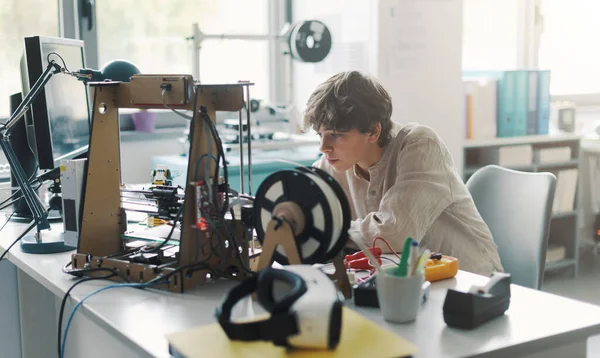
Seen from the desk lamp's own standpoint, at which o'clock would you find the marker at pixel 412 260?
The marker is roughly at 2 o'clock from the desk lamp.

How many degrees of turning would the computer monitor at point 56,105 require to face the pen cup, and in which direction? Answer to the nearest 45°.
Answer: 0° — it already faces it

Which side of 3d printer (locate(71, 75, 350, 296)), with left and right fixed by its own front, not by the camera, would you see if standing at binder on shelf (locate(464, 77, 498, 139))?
back

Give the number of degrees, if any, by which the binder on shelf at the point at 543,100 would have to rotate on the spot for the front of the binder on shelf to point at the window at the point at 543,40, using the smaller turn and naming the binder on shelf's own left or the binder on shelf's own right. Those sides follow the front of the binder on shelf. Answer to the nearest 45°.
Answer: approximately 180°

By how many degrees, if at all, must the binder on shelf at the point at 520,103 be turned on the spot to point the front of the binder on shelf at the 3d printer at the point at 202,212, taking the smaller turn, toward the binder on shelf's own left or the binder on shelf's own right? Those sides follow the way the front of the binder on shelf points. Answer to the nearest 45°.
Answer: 0° — it already faces it

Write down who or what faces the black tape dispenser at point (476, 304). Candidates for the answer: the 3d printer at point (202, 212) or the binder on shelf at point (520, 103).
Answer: the binder on shelf

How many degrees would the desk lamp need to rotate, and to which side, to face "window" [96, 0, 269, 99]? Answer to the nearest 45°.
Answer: approximately 90° to its left

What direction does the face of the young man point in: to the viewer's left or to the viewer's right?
to the viewer's left

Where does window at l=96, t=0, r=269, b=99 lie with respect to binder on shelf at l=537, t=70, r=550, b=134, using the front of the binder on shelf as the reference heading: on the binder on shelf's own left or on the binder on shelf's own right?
on the binder on shelf's own right

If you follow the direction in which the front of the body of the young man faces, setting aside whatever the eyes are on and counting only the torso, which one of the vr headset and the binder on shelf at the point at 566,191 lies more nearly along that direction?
the vr headset
